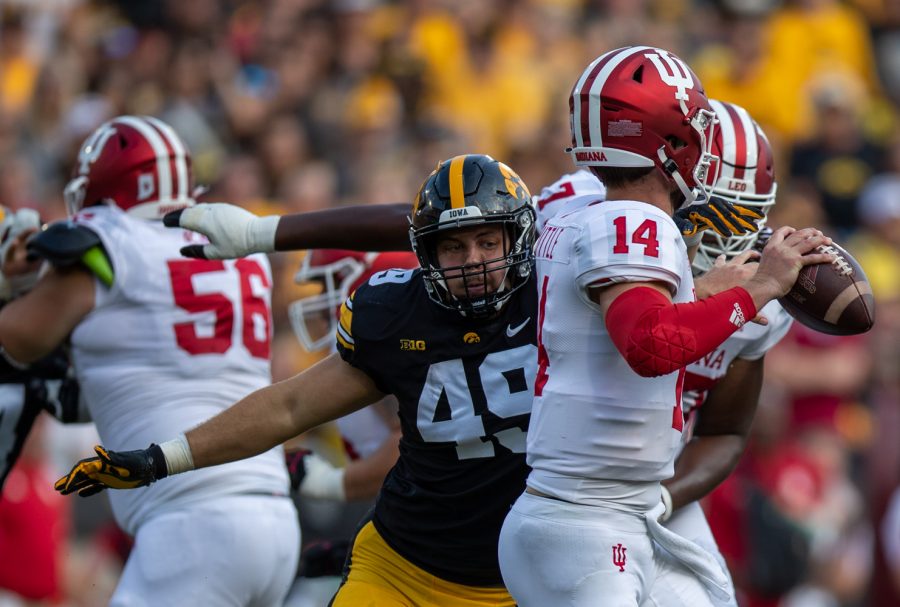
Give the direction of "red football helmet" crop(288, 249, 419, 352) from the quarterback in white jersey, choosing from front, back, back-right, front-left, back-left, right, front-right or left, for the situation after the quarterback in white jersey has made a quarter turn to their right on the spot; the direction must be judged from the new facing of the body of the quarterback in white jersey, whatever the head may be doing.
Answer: back-right

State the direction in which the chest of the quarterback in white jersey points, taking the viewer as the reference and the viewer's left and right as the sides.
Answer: facing to the right of the viewer

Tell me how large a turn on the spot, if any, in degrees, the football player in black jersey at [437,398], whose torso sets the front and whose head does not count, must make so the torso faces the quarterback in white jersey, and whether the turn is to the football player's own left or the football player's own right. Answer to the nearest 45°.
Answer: approximately 45° to the football player's own left

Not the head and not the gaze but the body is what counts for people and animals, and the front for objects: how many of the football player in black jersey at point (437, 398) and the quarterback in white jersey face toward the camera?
1

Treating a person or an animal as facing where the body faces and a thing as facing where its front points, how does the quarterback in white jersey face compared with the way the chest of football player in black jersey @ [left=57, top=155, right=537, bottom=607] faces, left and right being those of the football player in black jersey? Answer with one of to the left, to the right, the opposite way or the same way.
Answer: to the left
